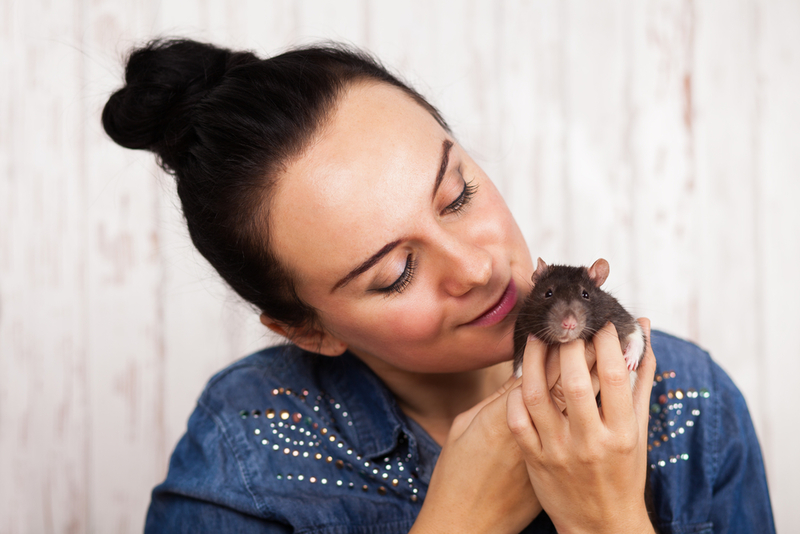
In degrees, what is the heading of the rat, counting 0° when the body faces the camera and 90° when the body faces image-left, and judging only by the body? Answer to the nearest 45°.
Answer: approximately 0°
